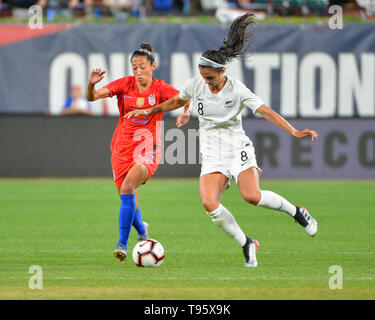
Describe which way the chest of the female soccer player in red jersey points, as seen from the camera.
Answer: toward the camera

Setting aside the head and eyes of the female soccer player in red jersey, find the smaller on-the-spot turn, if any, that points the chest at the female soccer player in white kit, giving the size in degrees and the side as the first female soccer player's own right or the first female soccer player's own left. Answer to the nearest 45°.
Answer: approximately 45° to the first female soccer player's own left

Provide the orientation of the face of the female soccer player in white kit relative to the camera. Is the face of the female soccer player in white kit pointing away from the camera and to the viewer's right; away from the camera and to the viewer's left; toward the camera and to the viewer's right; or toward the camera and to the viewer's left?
toward the camera and to the viewer's left
